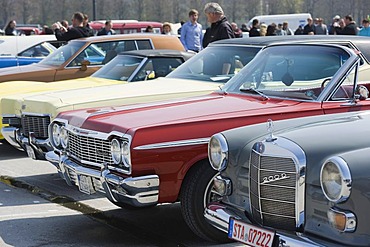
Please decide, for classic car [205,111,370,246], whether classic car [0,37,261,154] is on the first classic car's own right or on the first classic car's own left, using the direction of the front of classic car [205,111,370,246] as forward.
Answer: on the first classic car's own right

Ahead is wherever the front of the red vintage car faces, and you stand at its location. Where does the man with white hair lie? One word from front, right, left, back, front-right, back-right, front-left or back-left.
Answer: back-right

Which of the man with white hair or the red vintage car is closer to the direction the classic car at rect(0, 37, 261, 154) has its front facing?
the red vintage car

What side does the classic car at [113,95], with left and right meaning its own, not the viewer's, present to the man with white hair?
back

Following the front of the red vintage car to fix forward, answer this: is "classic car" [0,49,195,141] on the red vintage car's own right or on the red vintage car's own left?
on the red vintage car's own right

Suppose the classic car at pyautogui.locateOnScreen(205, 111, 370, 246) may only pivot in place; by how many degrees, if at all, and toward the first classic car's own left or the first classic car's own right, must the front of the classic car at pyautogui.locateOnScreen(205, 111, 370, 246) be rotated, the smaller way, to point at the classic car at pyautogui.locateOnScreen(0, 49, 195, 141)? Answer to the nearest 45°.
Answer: approximately 90° to the first classic car's own right
